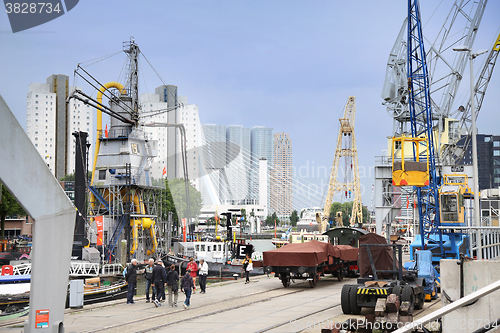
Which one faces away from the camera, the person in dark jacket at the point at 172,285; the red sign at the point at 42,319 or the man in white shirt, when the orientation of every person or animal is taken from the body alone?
the person in dark jacket

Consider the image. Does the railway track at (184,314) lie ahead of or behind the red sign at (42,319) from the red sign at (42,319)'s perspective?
behind

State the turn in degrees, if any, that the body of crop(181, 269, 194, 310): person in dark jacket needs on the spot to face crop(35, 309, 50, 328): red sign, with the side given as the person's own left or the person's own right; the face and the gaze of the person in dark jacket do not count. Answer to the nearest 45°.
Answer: approximately 180°

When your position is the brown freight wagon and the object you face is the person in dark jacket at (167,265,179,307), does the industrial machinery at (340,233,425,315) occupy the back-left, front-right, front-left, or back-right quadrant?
front-left

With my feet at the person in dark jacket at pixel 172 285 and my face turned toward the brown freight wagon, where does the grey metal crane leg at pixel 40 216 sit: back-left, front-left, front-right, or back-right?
back-right

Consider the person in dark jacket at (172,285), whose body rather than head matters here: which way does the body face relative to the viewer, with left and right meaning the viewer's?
facing away from the viewer

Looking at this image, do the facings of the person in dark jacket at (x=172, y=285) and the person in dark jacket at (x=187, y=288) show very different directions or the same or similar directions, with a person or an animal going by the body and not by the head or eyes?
same or similar directions

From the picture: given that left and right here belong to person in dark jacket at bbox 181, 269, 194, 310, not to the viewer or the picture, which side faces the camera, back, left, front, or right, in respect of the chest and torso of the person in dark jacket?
back

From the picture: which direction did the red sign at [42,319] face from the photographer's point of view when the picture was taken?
facing the viewer
